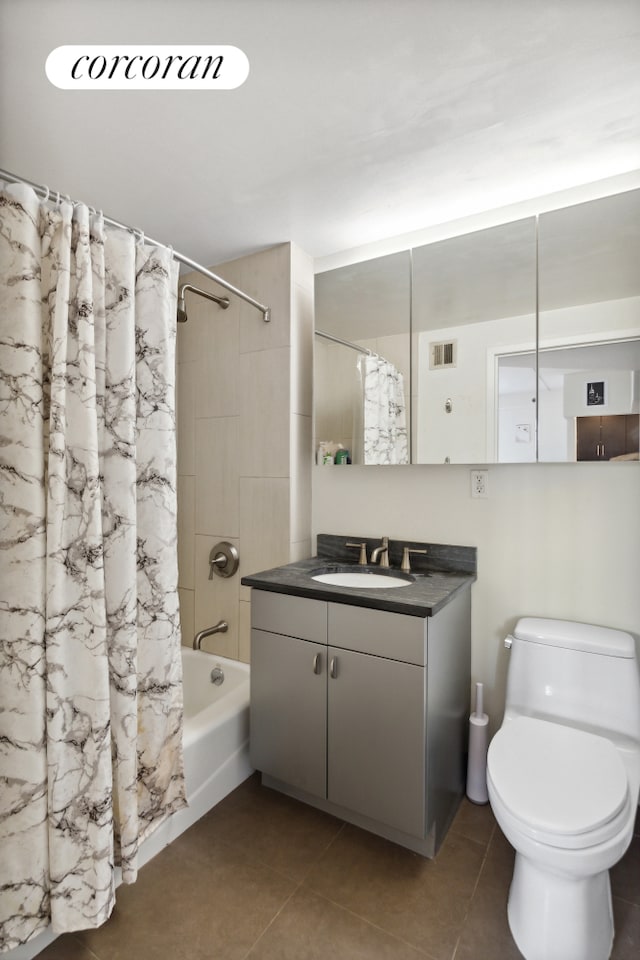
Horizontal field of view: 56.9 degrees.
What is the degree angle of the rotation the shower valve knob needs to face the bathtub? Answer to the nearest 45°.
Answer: approximately 45° to its left

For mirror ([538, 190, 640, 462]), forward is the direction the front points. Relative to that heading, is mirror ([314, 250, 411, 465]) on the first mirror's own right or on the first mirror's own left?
on the first mirror's own right

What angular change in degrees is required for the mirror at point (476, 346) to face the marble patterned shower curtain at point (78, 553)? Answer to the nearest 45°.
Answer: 0° — it already faces it

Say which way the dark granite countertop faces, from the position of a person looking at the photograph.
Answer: facing the viewer and to the left of the viewer

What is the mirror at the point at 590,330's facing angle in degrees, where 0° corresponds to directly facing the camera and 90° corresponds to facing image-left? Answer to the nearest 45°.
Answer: approximately 45°

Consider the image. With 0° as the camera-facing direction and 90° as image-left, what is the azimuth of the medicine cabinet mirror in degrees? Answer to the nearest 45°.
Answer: approximately 45°

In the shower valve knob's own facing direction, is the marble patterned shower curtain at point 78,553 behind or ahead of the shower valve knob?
ahead
